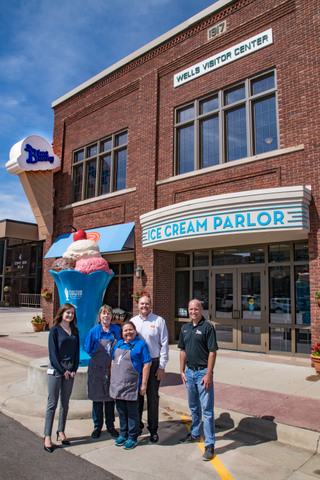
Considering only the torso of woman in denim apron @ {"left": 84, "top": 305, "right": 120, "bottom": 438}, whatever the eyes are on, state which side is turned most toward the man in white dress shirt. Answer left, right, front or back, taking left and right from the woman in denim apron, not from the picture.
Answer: left

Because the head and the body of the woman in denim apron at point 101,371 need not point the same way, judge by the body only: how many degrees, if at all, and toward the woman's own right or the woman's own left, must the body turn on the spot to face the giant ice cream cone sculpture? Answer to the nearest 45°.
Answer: approximately 180°

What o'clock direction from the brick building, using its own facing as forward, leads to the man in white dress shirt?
The man in white dress shirt is roughly at 11 o'clock from the brick building.

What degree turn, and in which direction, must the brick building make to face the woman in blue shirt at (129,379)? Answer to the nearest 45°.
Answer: approximately 45° to its left

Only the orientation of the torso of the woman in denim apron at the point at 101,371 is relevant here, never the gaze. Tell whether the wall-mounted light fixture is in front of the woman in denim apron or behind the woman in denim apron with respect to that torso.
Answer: behind

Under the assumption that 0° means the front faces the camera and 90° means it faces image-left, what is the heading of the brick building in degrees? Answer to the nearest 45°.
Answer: approximately 45°

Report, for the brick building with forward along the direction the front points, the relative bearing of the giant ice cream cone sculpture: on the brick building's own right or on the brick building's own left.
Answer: on the brick building's own right

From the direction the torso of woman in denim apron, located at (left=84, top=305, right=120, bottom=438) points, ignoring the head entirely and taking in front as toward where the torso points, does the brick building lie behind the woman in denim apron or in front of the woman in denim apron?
behind

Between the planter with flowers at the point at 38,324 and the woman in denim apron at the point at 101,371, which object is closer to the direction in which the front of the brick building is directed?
the woman in denim apron
